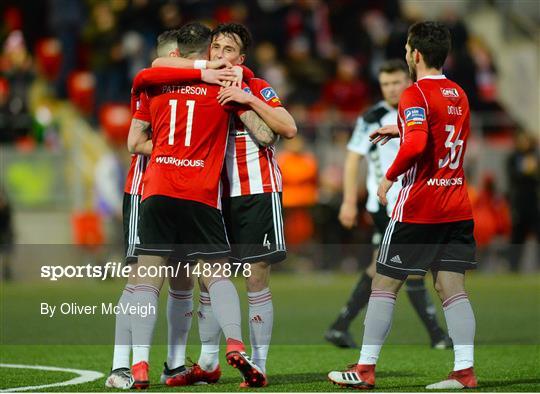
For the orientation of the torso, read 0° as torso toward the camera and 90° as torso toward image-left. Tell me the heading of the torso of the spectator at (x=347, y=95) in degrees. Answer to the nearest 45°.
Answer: approximately 0°

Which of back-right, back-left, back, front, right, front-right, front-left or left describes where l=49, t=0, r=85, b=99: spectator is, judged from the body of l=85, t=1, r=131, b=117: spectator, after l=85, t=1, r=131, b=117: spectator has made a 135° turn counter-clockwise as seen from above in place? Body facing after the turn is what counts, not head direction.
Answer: left

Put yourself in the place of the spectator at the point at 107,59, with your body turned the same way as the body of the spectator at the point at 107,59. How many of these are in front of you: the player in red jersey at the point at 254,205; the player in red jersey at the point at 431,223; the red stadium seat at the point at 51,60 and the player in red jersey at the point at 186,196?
3

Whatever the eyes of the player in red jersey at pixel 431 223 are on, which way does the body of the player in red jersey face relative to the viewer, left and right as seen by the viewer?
facing away from the viewer and to the left of the viewer

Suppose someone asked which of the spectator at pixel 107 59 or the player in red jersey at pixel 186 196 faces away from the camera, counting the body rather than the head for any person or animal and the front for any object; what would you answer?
the player in red jersey

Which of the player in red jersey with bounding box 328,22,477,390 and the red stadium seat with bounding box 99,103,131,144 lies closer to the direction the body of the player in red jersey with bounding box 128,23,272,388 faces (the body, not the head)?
the red stadium seat

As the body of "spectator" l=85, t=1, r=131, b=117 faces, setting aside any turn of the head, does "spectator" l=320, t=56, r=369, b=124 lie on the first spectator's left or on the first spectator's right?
on the first spectator's left

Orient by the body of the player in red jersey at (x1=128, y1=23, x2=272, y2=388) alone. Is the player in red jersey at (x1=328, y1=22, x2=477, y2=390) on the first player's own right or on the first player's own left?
on the first player's own right

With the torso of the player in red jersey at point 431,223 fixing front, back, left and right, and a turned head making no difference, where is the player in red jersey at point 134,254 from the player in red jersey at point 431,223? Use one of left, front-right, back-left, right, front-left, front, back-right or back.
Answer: front-left

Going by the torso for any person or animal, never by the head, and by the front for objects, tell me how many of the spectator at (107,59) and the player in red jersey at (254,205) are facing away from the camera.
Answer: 0

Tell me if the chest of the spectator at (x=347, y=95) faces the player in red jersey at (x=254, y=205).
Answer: yes

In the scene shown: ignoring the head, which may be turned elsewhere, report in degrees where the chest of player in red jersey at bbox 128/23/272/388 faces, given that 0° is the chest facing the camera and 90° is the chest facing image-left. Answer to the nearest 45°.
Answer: approximately 180°

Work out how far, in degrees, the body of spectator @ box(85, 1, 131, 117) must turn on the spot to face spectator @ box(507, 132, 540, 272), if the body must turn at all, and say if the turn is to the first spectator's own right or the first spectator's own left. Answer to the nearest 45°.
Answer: approximately 90° to the first spectator's own left
